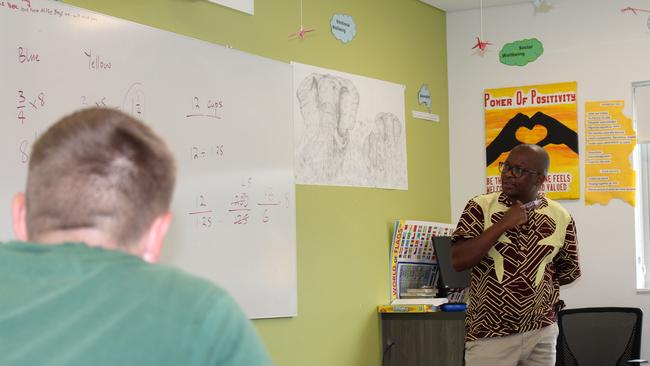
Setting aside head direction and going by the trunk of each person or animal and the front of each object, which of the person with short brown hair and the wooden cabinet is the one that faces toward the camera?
the wooden cabinet

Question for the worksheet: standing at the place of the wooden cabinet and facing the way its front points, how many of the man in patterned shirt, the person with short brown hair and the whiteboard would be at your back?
0

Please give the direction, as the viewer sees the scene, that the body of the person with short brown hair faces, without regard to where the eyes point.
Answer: away from the camera

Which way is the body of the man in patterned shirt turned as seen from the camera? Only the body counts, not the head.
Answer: toward the camera

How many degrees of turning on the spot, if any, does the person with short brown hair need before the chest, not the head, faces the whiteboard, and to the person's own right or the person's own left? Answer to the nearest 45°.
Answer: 0° — they already face it

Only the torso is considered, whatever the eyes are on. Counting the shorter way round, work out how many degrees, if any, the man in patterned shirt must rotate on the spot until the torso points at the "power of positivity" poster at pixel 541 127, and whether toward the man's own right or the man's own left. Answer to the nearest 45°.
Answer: approximately 180°

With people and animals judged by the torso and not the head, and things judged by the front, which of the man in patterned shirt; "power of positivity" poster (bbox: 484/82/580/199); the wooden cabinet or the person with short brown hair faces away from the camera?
the person with short brown hair

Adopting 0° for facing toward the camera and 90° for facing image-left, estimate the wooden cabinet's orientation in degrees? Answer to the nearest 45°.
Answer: approximately 0°

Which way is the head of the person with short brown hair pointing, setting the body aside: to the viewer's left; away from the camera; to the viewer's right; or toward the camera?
away from the camera

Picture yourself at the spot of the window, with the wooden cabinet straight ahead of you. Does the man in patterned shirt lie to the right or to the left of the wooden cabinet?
left

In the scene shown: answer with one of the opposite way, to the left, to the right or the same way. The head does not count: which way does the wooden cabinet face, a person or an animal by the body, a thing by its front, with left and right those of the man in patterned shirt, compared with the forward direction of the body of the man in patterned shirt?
the same way

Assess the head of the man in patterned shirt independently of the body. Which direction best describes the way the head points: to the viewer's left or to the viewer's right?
to the viewer's left

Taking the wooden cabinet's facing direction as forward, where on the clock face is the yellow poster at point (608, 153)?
The yellow poster is roughly at 8 o'clock from the wooden cabinet.
